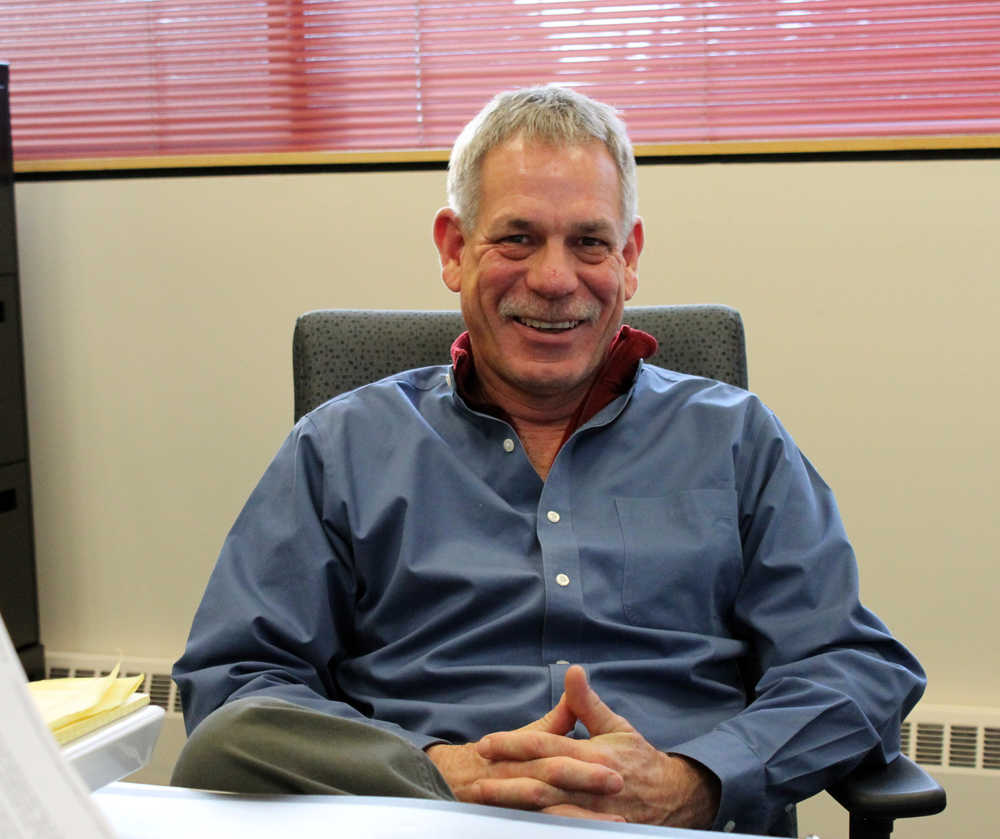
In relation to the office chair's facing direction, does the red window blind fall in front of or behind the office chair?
behind

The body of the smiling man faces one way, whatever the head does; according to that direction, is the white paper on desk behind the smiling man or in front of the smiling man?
in front

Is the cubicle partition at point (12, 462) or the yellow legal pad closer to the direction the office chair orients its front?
the yellow legal pad

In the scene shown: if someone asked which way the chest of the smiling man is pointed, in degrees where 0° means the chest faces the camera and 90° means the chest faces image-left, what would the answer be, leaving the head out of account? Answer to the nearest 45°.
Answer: approximately 0°

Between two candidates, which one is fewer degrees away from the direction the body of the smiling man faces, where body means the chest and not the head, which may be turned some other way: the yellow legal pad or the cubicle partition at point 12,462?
the yellow legal pad

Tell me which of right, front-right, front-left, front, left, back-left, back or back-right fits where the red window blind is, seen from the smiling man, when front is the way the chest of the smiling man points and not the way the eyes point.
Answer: back

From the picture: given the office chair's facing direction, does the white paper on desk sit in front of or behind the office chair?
in front

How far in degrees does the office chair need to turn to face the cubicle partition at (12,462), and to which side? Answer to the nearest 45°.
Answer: approximately 135° to its right

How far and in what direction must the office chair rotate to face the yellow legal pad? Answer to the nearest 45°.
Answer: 0° — it already faces it

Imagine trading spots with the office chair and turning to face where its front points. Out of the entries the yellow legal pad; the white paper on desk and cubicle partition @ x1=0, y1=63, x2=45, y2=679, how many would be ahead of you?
2

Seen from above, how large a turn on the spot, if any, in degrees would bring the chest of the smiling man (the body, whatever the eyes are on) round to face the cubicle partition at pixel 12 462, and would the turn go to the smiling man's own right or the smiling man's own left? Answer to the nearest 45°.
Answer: approximately 135° to the smiling man's own right
